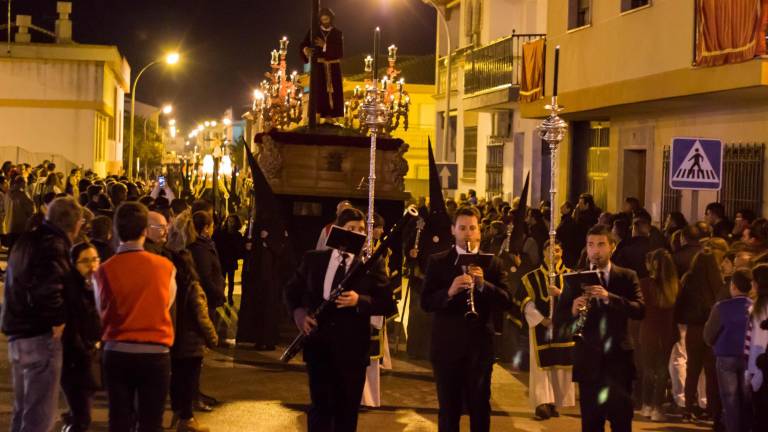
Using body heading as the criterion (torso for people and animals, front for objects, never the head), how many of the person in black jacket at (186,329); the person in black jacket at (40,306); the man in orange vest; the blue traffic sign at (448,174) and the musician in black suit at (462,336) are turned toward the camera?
2

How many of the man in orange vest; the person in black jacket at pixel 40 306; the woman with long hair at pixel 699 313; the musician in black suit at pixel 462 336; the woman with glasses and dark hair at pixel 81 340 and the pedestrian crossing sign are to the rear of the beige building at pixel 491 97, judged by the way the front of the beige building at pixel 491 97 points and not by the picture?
0

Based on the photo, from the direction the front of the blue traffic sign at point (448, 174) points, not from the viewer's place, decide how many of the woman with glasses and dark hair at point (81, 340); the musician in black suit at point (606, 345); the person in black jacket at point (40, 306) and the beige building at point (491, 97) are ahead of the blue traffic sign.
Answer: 3

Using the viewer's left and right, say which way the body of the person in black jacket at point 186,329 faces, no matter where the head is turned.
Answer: facing to the right of the viewer

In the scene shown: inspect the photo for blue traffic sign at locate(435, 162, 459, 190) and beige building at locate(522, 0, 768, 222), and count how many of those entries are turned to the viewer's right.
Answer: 0

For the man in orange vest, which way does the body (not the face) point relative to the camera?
away from the camera

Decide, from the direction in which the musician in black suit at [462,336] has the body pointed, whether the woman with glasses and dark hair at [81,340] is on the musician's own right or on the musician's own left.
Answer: on the musician's own right

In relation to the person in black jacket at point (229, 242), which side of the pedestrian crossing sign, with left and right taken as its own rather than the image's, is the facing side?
right

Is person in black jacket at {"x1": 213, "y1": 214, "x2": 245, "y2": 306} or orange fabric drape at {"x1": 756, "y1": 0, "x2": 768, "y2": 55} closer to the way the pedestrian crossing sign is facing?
the person in black jacket

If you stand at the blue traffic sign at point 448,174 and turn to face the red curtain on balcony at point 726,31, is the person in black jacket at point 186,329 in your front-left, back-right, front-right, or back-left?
front-right

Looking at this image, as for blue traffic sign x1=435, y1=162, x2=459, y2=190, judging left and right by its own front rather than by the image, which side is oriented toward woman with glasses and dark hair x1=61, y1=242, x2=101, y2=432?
front

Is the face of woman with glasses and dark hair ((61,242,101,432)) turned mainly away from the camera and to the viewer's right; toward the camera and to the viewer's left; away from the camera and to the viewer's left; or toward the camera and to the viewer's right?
toward the camera and to the viewer's right

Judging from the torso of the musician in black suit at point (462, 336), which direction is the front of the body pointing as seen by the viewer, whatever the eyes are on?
toward the camera

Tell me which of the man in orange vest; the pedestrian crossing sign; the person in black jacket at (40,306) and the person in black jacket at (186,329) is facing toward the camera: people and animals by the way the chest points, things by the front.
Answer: the pedestrian crossing sign

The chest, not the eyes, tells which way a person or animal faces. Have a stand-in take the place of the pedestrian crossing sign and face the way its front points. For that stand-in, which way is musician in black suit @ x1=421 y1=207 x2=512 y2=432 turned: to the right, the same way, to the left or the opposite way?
the same way

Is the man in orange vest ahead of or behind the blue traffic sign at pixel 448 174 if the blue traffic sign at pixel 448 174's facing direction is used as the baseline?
ahead
